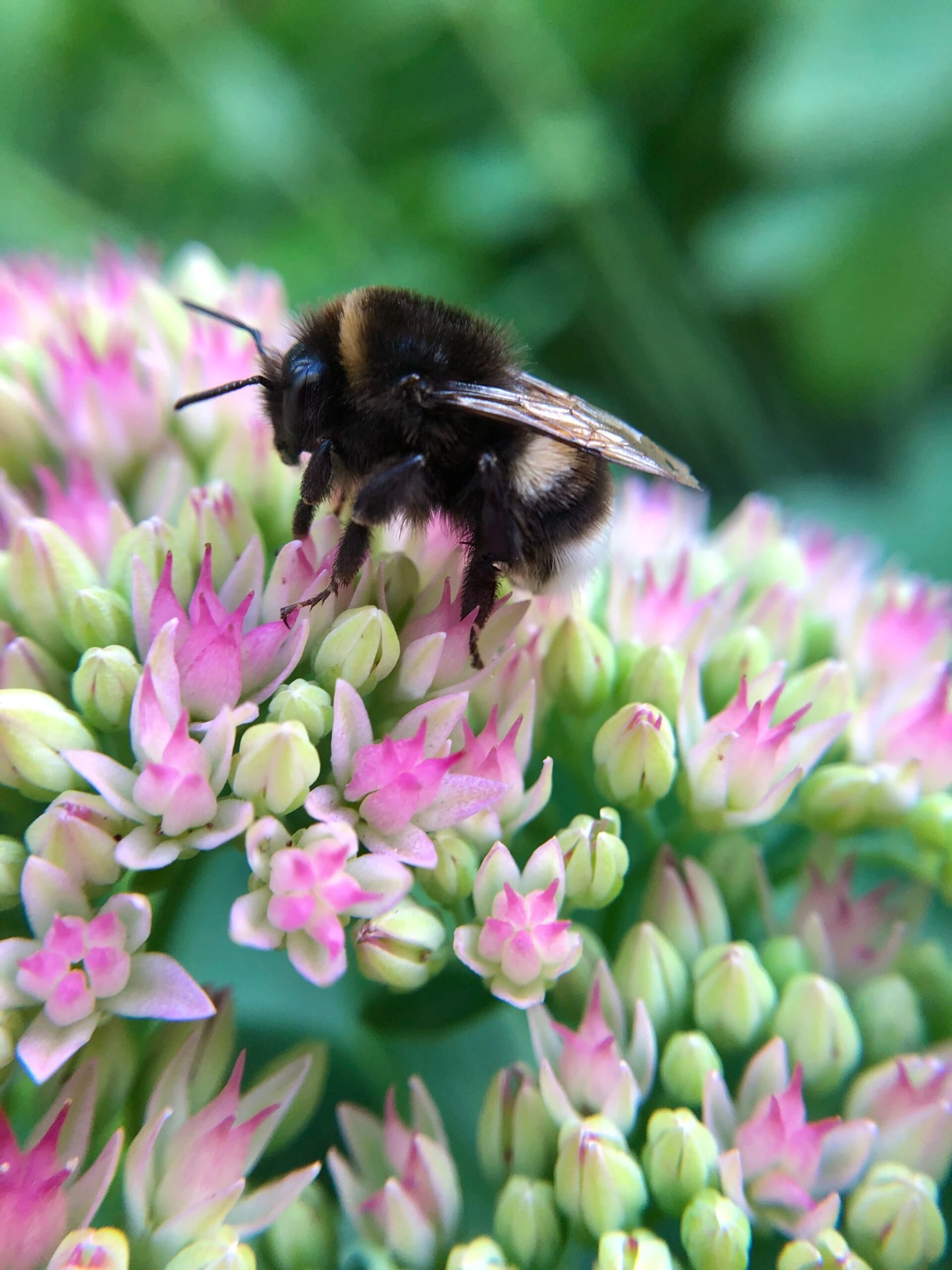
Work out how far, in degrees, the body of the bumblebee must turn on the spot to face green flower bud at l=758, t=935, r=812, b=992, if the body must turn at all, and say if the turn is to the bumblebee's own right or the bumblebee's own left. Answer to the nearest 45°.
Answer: approximately 180°

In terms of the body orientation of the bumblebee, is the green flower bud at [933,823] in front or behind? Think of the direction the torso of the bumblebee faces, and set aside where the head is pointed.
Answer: behind

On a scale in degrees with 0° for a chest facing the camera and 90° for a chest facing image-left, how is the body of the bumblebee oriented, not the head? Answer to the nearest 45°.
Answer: approximately 90°

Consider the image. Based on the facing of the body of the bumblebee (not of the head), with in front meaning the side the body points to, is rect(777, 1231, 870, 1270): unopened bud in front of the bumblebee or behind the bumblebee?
behind
